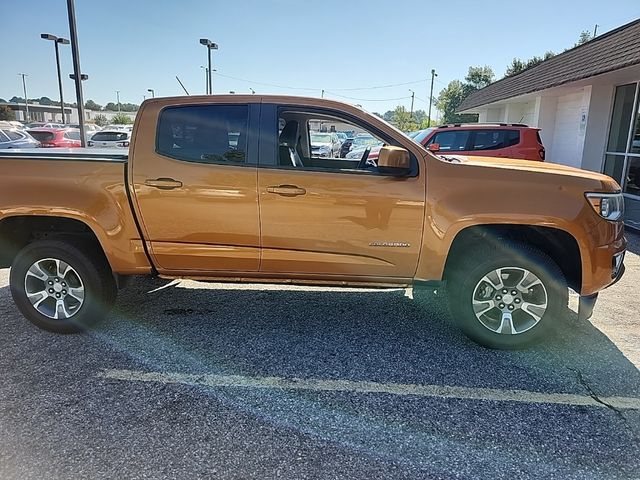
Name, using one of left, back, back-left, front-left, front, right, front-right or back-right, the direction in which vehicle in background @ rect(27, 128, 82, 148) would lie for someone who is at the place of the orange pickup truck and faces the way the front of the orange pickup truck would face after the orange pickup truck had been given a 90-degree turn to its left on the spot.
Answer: front-left

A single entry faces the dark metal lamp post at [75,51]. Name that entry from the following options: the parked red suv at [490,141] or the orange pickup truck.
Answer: the parked red suv

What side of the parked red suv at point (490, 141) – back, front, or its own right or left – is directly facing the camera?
left

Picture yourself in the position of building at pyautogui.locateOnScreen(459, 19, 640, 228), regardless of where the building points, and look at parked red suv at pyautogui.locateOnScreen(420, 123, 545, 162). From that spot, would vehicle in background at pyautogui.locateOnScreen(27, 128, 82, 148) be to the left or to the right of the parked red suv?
right

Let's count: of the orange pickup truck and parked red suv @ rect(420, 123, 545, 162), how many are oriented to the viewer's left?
1

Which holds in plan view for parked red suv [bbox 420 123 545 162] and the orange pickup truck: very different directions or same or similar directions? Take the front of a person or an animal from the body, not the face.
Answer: very different directions

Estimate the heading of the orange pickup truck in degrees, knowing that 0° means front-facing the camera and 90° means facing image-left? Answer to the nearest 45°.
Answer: approximately 270°

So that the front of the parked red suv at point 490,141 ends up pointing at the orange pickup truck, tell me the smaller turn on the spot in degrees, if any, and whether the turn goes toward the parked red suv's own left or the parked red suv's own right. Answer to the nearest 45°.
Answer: approximately 90° to the parked red suv's own left

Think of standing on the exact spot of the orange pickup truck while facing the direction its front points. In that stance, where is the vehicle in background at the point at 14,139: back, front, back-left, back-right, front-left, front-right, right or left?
back-left

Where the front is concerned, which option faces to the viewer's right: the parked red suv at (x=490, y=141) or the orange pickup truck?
the orange pickup truck

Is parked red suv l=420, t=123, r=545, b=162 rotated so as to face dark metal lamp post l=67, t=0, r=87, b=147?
yes

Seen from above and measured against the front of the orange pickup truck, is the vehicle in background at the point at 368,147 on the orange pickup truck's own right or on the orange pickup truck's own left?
on the orange pickup truck's own left

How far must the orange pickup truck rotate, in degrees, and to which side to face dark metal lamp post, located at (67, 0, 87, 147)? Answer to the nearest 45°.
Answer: approximately 135° to its left

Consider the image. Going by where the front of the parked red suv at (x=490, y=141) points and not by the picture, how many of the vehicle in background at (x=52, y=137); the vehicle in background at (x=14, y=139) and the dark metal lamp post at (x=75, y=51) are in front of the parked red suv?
3

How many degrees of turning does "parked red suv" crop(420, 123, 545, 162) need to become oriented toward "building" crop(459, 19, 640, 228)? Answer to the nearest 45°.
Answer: approximately 135° to its right

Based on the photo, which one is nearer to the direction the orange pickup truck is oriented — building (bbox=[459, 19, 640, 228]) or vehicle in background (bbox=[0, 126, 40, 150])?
the building
